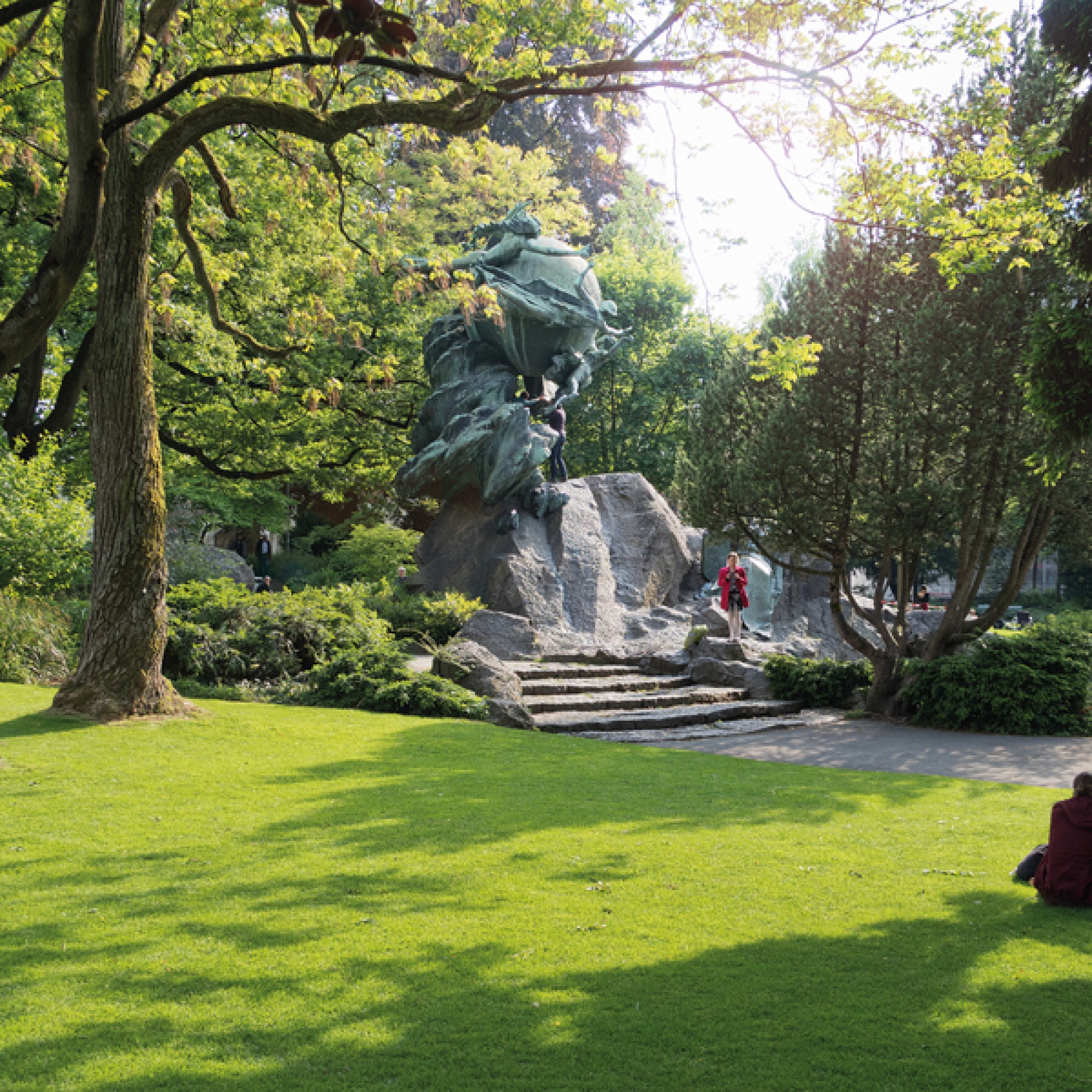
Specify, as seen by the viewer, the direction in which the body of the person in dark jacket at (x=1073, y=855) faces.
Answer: away from the camera

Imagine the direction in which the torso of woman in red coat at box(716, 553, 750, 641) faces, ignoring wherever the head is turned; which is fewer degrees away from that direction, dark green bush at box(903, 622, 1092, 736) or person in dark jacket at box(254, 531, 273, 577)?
the dark green bush

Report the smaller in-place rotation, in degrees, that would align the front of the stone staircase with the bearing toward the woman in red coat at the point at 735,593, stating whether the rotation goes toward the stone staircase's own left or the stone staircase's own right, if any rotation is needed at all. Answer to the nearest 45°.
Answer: approximately 135° to the stone staircase's own left

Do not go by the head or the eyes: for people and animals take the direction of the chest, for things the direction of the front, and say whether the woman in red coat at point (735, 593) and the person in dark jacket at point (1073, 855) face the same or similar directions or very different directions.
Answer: very different directions

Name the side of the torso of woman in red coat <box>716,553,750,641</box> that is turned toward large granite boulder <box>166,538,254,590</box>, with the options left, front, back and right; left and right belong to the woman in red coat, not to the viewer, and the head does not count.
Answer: right

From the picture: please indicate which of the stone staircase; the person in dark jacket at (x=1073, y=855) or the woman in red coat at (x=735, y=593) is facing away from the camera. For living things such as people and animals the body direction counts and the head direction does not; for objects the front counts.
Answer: the person in dark jacket
